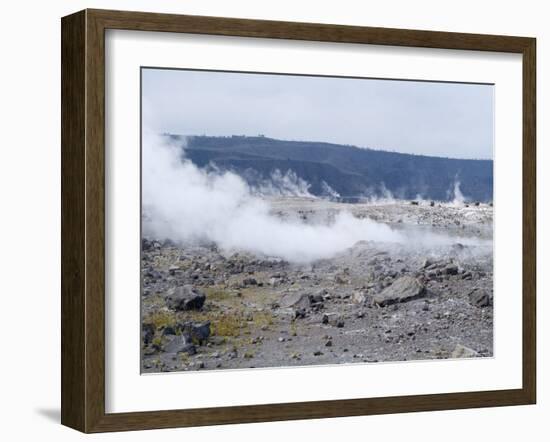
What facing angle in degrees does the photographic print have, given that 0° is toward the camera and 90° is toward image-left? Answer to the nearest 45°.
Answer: approximately 315°

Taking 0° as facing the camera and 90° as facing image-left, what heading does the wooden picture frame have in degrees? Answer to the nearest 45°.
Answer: approximately 315°
